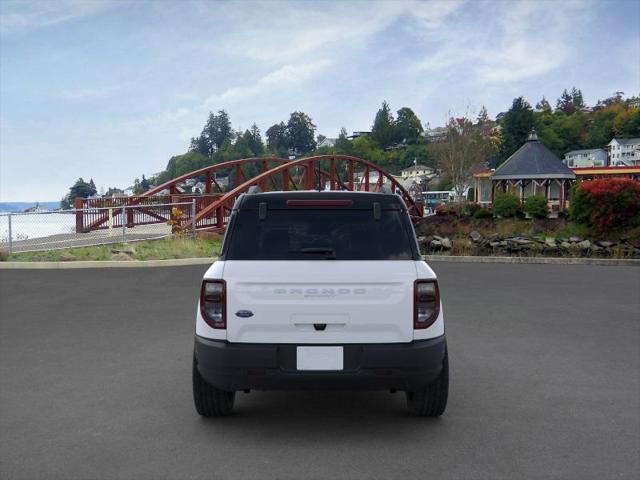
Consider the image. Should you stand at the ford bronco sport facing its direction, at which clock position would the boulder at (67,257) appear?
The boulder is roughly at 11 o'clock from the ford bronco sport.

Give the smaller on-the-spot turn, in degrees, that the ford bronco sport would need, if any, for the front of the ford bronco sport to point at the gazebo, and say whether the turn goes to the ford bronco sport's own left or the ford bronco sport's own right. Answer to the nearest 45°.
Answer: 0° — it already faces it

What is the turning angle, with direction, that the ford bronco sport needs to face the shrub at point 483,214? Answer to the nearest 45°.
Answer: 0° — it already faces it

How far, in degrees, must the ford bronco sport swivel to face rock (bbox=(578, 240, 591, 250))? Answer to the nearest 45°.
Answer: approximately 45° to its right

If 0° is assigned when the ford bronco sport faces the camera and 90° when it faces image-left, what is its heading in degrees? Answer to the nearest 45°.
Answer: approximately 180°
